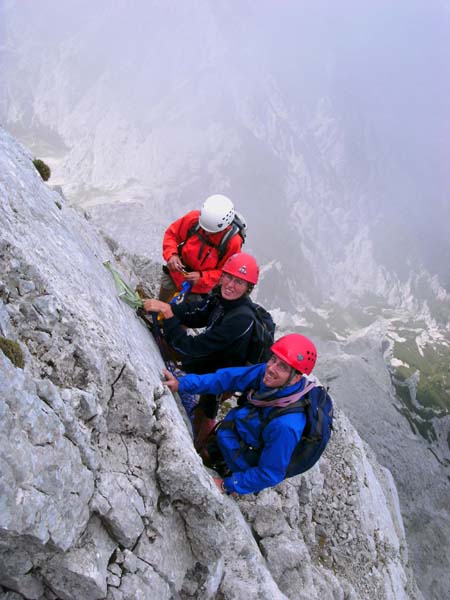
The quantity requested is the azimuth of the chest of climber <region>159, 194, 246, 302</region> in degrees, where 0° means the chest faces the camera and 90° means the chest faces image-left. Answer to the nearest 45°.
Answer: approximately 45°

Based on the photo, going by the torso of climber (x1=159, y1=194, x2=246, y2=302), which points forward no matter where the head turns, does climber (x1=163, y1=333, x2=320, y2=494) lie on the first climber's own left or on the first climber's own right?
on the first climber's own left
